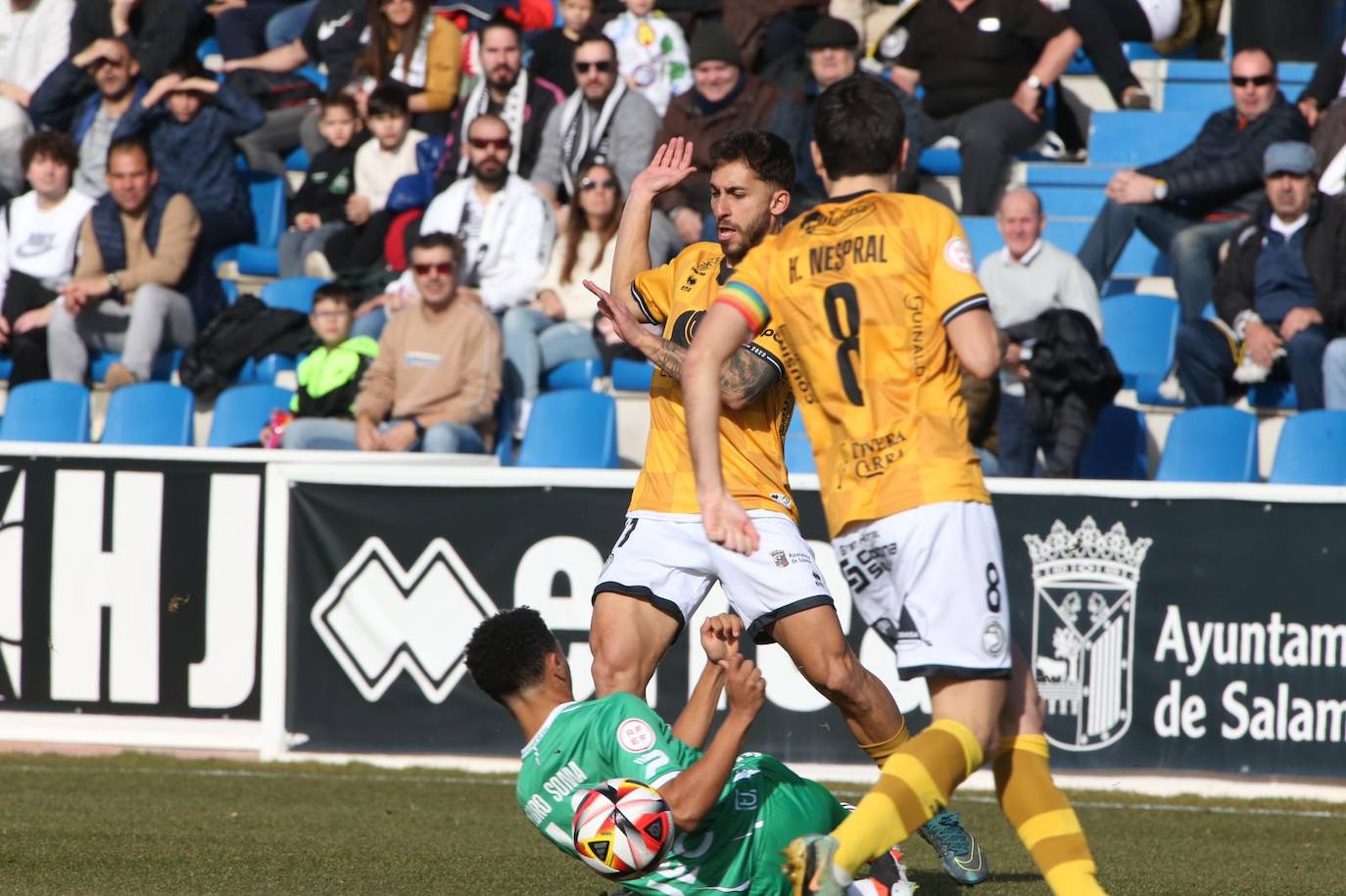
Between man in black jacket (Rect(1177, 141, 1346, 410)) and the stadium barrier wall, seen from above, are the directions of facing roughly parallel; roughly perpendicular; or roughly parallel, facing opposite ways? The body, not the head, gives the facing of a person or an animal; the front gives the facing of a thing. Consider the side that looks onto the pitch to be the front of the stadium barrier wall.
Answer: roughly parallel

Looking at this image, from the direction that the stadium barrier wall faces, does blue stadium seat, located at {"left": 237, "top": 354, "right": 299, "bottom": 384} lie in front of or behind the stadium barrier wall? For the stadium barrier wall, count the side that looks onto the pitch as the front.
behind

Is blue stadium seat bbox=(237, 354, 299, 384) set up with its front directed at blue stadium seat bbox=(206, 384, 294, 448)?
yes

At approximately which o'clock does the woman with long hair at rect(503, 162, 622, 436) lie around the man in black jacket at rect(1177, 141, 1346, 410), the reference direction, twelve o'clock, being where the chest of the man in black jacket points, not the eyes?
The woman with long hair is roughly at 3 o'clock from the man in black jacket.

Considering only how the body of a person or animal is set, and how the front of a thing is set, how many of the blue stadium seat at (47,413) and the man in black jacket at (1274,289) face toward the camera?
2

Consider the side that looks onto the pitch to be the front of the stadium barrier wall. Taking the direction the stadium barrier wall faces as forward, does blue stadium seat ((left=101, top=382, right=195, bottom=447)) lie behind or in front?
behind

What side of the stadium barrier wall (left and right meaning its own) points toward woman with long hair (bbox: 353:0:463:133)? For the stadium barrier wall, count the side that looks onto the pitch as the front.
back

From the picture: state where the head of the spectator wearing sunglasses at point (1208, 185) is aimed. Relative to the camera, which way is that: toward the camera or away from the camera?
toward the camera

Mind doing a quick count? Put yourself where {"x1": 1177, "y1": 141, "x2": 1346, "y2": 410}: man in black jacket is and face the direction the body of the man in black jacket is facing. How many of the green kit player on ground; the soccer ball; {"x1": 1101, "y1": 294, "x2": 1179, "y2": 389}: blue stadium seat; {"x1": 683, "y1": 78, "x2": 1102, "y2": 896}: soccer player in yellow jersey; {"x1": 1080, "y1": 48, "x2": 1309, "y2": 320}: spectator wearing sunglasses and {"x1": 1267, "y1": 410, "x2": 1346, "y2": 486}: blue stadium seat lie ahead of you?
4

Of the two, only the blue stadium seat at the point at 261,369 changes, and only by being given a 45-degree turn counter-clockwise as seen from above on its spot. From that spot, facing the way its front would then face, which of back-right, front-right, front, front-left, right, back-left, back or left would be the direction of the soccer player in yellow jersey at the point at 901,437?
front-right

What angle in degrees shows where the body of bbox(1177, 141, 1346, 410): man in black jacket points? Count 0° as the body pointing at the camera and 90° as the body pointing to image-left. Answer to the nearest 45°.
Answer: approximately 0°

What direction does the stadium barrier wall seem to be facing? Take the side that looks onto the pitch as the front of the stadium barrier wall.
toward the camera

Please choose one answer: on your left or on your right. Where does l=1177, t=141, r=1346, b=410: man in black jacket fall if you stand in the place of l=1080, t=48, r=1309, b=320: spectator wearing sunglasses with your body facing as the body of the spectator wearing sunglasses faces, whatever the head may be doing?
on your left

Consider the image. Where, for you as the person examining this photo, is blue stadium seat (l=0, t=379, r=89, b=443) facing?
facing the viewer

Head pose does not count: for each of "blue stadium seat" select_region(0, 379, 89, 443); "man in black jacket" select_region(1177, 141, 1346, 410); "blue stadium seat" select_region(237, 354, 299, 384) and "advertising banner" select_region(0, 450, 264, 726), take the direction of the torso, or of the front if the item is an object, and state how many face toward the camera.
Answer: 4

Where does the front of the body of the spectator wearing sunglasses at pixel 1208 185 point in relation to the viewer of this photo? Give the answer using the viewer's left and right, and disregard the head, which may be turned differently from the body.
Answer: facing the viewer and to the left of the viewer

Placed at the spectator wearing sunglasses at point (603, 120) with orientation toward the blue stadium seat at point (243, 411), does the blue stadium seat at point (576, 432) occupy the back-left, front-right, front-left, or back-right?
front-left
